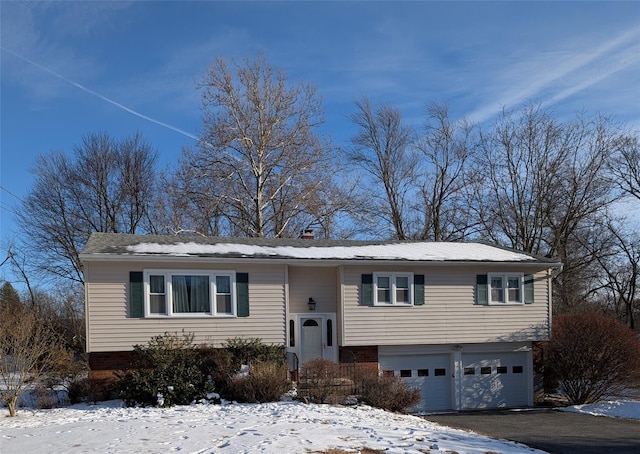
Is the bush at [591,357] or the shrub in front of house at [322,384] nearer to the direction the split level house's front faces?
the shrub in front of house

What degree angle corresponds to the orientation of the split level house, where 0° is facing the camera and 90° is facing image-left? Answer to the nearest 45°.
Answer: approximately 0°

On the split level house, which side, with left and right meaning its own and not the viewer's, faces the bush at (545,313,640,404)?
left

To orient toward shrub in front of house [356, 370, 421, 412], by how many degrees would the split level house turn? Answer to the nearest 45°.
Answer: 0° — it already faces it

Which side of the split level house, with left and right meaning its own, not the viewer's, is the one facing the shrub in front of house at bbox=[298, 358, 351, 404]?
front

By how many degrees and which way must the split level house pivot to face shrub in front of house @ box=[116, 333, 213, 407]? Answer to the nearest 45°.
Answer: approximately 45° to its right
